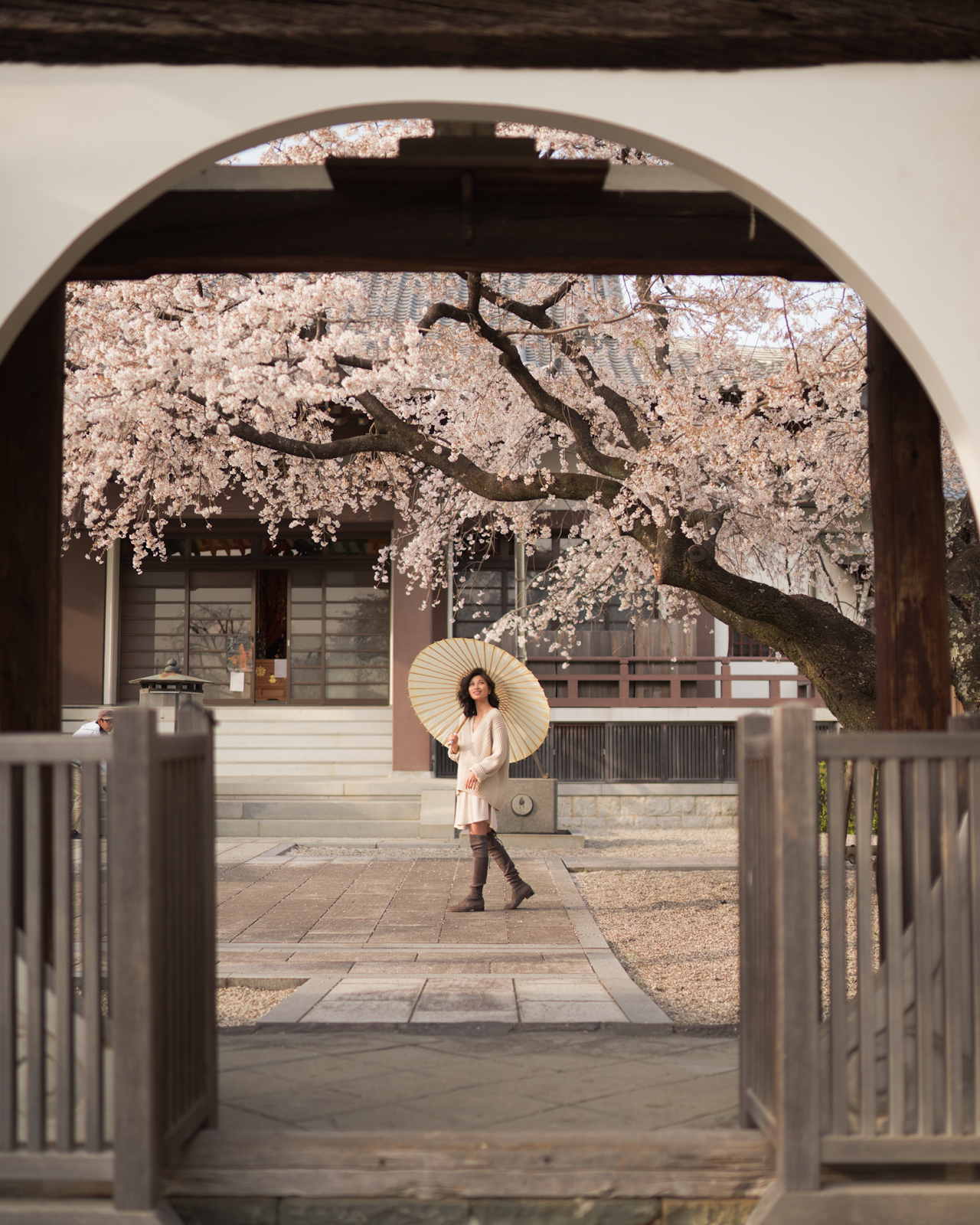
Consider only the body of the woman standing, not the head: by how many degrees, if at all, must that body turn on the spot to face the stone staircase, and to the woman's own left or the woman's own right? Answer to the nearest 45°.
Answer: approximately 135° to the woman's own right

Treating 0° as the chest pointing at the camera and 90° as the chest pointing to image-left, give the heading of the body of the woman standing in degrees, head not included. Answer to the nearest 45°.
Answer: approximately 45°

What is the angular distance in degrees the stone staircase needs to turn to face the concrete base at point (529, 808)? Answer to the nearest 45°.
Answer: approximately 45° to its left

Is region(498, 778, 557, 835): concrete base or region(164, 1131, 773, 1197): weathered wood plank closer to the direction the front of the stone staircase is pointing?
the weathered wood plank

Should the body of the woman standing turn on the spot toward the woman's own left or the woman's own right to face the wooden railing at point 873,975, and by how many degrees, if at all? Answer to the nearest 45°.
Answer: approximately 45° to the woman's own left

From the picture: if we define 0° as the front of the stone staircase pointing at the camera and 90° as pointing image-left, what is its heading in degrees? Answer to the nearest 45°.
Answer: approximately 0°

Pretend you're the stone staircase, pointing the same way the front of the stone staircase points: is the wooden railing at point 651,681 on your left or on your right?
on your left
